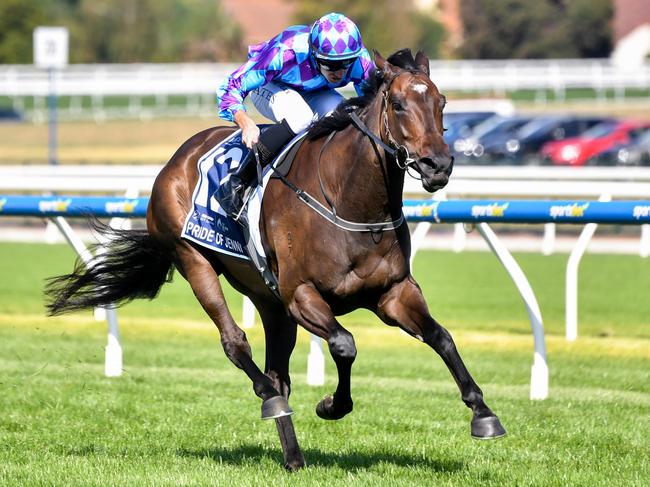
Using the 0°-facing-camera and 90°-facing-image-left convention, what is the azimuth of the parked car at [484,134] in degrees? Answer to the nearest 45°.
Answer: approximately 45°

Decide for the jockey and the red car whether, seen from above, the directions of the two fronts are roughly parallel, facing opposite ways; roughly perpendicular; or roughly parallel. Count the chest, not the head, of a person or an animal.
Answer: roughly perpendicular

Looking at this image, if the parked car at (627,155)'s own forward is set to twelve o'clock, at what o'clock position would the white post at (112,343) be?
The white post is roughly at 11 o'clock from the parked car.

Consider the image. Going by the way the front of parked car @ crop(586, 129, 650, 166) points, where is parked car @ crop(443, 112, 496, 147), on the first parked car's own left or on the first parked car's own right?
on the first parked car's own right

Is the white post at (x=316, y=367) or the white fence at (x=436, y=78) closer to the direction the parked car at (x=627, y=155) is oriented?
the white post

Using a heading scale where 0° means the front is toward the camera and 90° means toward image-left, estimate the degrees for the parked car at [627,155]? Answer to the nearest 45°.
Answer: approximately 45°

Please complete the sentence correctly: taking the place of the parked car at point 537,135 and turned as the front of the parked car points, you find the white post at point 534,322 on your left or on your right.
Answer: on your left

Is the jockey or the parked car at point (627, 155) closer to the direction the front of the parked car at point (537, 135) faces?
the jockey

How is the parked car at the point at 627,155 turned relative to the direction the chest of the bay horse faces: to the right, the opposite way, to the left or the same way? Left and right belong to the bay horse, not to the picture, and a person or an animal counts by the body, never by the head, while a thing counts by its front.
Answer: to the right

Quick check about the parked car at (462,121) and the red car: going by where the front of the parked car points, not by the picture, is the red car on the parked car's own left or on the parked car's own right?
on the parked car's own left

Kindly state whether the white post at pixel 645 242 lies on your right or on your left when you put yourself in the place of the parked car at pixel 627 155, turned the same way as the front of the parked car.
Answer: on your left
